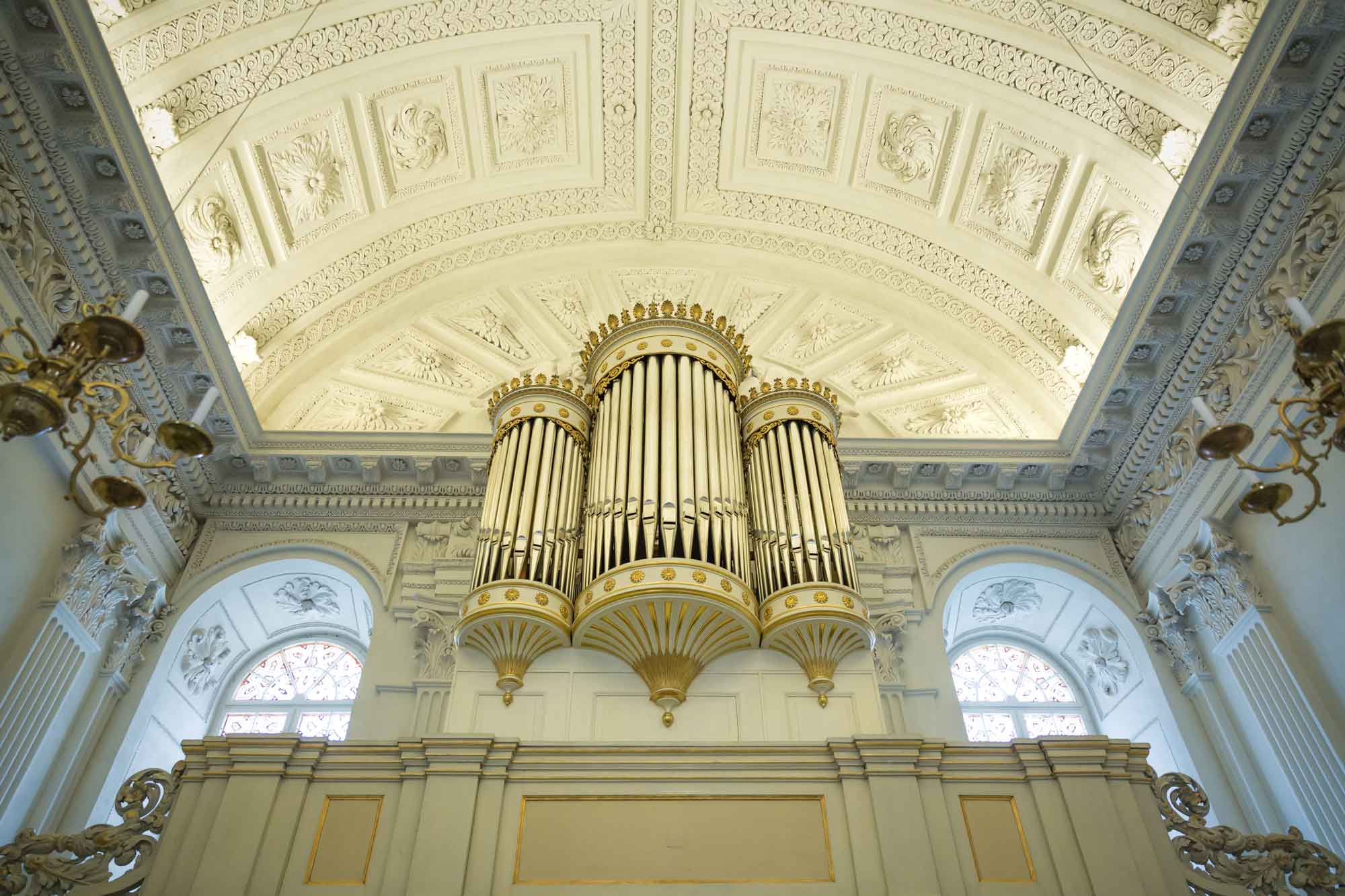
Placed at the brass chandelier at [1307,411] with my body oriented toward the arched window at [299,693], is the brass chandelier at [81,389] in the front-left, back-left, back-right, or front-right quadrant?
front-left

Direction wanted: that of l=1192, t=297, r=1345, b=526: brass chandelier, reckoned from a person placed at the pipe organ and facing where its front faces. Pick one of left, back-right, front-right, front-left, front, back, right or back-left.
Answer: front-left

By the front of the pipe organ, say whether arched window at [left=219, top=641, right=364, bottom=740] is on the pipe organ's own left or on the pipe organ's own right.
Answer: on the pipe organ's own right

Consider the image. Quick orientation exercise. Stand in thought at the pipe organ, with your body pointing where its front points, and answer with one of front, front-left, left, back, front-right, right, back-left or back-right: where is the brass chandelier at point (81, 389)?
front-right

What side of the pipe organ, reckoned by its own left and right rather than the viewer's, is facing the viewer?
front

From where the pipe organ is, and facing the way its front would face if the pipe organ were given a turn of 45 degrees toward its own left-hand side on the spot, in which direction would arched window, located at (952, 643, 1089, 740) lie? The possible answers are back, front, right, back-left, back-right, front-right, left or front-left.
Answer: left

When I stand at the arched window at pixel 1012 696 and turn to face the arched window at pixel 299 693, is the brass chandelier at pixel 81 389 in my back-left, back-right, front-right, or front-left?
front-left

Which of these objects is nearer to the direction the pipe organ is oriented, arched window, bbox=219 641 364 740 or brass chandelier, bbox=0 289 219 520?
the brass chandelier
